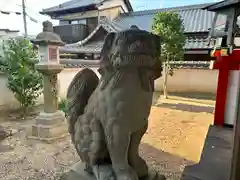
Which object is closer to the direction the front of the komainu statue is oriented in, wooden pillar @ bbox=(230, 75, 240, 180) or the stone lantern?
the wooden pillar

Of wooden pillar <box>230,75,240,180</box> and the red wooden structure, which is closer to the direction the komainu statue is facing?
the wooden pillar

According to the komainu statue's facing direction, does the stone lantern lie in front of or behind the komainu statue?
behind

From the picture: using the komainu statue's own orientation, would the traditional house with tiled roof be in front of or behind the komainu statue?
behind

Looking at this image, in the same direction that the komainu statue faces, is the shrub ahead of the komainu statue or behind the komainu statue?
behind

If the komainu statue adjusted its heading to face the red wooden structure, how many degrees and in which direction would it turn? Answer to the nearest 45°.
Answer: approximately 90° to its left

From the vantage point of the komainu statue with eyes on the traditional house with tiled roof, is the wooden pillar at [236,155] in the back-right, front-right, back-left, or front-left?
back-right

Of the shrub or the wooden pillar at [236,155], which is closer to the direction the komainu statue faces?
the wooden pillar

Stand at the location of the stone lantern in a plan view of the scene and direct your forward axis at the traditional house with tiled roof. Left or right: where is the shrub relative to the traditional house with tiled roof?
left

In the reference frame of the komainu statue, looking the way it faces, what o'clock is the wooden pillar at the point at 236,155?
The wooden pillar is roughly at 11 o'clock from the komainu statue.

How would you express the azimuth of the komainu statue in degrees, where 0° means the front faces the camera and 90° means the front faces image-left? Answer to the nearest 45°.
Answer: approximately 315°
